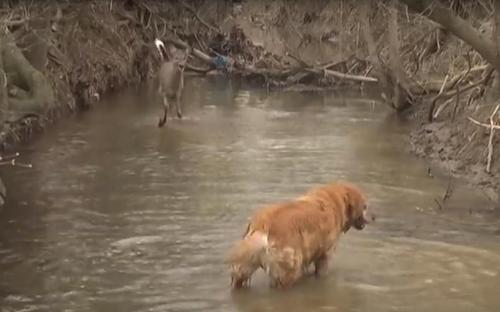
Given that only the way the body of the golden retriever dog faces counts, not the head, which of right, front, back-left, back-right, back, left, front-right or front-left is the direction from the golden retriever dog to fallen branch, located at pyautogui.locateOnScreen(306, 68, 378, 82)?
front-left

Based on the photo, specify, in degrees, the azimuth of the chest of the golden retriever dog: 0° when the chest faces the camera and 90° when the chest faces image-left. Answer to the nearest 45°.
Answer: approximately 225°

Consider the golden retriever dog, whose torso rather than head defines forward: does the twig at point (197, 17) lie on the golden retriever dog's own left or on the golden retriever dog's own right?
on the golden retriever dog's own left
